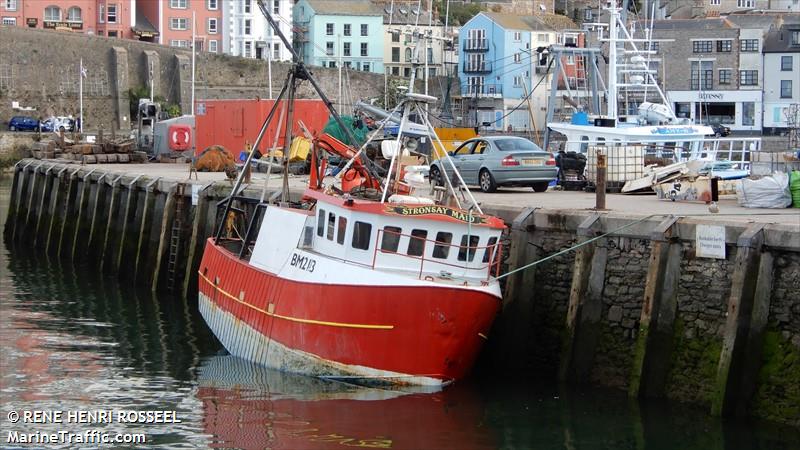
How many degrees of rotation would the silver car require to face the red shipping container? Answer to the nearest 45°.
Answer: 0° — it already faces it

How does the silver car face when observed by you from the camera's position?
facing away from the viewer and to the left of the viewer

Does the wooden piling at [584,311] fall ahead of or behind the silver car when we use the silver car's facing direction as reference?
behind

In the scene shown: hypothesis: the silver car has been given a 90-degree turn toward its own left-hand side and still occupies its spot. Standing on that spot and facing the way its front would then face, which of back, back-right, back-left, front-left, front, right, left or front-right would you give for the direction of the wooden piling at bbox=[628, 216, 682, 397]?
front-left

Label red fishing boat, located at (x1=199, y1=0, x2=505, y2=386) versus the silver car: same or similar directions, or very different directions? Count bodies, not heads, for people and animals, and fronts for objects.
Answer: very different directions

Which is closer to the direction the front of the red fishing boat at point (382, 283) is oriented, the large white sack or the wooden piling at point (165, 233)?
the large white sack

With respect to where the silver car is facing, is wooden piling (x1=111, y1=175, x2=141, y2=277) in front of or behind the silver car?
in front

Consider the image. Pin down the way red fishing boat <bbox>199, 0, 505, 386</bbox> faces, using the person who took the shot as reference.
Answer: facing the viewer and to the right of the viewer

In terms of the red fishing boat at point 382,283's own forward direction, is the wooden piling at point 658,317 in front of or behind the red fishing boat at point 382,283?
in front

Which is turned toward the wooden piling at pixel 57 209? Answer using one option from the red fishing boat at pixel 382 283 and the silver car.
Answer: the silver car

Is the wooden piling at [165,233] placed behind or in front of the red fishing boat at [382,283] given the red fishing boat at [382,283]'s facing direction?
behind

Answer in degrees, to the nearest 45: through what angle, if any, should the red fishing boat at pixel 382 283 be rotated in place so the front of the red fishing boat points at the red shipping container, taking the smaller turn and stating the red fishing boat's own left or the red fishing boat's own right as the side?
approximately 135° to the red fishing boat's own left

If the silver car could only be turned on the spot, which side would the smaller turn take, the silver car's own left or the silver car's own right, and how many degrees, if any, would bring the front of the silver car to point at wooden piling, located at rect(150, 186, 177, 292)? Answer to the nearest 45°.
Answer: approximately 45° to the silver car's own left
